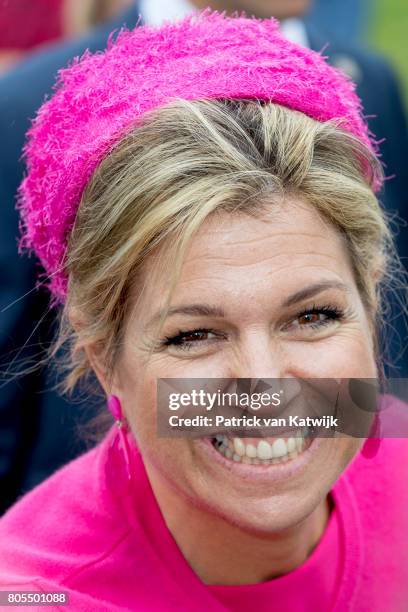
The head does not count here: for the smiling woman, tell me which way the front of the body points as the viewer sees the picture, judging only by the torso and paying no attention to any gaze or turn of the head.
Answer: toward the camera

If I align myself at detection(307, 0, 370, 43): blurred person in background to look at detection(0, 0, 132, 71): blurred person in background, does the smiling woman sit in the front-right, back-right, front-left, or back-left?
front-left

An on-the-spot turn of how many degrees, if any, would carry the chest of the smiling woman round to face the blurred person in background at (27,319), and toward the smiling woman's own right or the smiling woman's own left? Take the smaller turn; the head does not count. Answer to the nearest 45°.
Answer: approximately 135° to the smiling woman's own right

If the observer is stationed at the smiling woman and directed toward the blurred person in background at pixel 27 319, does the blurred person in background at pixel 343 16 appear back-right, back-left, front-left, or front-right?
front-right
